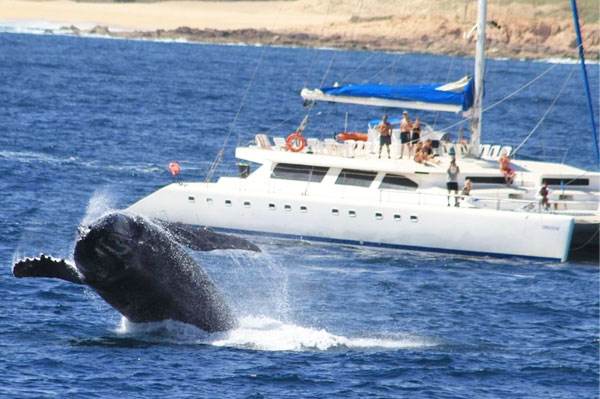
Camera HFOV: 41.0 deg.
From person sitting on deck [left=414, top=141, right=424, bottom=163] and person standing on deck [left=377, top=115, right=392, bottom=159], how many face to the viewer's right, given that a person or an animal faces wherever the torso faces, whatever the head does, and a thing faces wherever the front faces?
0

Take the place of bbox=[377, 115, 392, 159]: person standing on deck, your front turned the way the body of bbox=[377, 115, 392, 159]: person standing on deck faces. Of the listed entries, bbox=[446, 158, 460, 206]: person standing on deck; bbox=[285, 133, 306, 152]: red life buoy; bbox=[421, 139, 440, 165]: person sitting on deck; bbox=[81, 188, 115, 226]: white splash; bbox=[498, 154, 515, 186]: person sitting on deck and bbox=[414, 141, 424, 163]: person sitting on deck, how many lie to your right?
2

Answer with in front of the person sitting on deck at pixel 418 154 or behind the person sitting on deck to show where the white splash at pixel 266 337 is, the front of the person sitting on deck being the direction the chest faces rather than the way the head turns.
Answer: in front

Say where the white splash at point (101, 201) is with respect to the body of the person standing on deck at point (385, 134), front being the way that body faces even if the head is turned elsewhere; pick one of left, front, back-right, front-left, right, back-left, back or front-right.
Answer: right

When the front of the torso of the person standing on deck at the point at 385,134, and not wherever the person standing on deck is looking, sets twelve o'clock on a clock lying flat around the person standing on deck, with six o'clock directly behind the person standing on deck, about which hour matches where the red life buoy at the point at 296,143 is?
The red life buoy is roughly at 3 o'clock from the person standing on deck.

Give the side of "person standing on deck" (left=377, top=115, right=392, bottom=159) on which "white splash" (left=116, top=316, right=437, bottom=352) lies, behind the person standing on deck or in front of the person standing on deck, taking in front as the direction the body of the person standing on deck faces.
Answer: in front

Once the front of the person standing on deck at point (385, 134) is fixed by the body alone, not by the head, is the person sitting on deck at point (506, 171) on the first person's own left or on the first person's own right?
on the first person's own left

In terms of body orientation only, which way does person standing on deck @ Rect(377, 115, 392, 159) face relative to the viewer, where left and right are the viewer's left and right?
facing the viewer

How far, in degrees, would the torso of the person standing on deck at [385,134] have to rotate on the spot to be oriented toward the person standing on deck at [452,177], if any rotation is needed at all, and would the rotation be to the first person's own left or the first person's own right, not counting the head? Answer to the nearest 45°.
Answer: approximately 45° to the first person's own left

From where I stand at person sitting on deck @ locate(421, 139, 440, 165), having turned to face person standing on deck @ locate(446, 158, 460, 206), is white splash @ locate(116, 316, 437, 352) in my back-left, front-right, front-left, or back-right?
front-right
